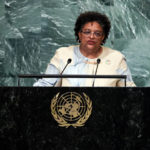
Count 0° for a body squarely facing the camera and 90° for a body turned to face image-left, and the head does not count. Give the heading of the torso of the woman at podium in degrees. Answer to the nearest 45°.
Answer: approximately 0°

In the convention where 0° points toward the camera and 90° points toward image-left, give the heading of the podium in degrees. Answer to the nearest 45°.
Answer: approximately 0°

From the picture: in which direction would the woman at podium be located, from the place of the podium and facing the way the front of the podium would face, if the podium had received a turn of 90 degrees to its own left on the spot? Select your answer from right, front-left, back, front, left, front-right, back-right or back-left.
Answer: left
